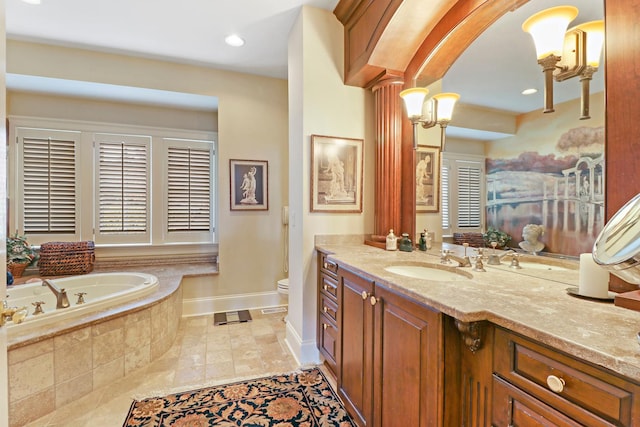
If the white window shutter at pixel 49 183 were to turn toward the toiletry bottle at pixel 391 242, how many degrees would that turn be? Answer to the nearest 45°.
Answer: approximately 45° to its left

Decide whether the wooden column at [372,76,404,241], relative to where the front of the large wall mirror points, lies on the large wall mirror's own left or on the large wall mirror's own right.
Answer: on the large wall mirror's own right

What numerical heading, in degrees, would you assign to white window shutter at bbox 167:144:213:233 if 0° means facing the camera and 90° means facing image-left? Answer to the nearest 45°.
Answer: approximately 0°

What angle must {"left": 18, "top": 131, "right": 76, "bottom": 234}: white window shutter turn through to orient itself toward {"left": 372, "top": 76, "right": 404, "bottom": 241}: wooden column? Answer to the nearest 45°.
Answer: approximately 45° to its left

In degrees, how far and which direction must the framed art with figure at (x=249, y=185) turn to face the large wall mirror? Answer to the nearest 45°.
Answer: approximately 45° to its left
